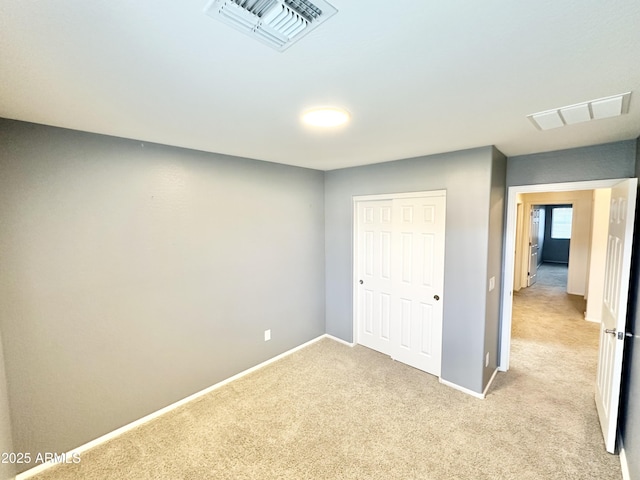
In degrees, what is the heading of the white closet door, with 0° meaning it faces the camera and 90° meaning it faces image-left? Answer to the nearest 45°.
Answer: approximately 45°

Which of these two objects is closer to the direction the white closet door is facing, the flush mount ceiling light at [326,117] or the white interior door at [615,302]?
the flush mount ceiling light

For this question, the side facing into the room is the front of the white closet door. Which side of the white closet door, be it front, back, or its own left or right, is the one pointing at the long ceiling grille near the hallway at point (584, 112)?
left

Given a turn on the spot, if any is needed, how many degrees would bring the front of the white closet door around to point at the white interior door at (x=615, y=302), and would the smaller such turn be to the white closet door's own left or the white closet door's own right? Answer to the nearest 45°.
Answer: approximately 90° to the white closet door's own left

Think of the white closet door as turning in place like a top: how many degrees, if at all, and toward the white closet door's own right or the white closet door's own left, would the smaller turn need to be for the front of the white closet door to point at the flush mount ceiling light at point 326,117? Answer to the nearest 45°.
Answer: approximately 45° to the white closet door's own left

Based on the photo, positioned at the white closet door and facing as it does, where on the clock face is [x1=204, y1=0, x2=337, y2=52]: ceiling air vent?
The ceiling air vent is roughly at 11 o'clock from the white closet door.

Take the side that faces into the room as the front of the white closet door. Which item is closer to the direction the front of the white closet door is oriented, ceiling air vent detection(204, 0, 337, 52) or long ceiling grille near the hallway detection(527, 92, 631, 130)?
the ceiling air vent
